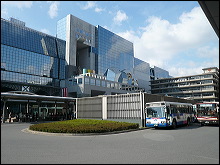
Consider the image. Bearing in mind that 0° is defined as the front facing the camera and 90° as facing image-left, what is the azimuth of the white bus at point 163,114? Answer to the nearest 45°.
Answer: approximately 45°

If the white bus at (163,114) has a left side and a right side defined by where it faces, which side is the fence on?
on its right
